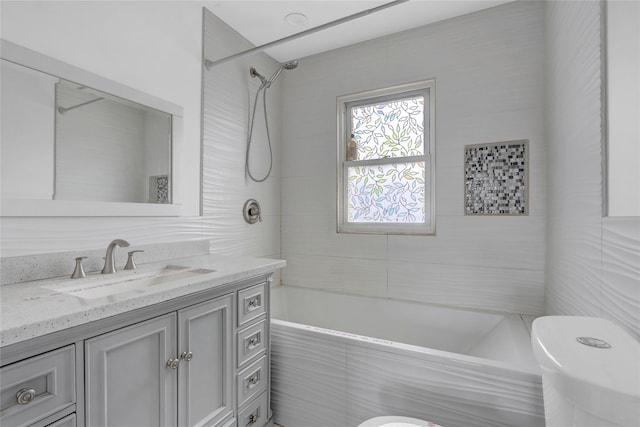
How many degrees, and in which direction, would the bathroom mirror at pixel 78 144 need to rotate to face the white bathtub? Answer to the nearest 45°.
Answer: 0° — it already faces it

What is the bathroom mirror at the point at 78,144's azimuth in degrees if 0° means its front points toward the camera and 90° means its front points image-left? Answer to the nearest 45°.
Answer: approximately 315°

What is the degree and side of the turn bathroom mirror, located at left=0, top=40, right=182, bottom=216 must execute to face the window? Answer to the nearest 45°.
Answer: approximately 45° to its left
